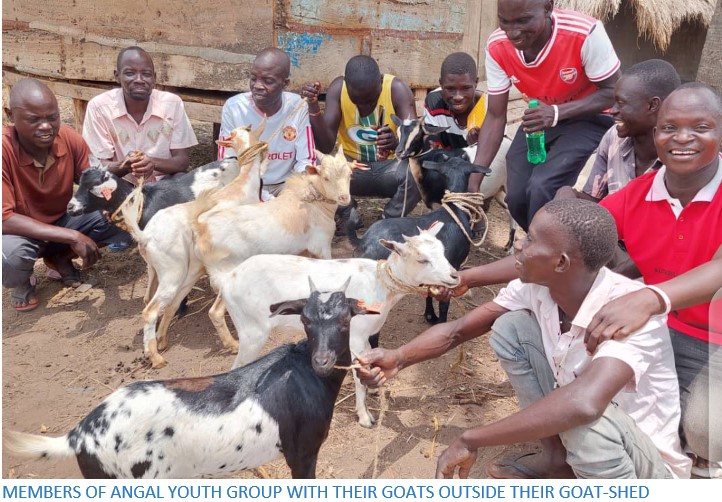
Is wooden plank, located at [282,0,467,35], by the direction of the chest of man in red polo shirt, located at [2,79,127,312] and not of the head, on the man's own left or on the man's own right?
on the man's own left

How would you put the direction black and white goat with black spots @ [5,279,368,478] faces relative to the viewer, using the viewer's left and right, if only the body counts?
facing to the right of the viewer

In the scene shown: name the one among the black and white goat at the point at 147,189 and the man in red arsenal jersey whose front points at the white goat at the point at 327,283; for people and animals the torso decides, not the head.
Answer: the man in red arsenal jersey

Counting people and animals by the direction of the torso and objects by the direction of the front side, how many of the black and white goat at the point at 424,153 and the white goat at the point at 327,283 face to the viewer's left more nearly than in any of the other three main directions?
1

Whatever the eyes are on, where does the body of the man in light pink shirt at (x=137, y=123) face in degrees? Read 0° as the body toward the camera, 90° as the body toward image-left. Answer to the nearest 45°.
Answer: approximately 0°

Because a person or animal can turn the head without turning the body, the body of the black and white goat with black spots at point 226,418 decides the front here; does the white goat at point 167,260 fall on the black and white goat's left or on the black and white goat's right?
on the black and white goat's left

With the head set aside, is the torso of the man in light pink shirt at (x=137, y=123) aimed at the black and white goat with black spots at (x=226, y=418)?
yes

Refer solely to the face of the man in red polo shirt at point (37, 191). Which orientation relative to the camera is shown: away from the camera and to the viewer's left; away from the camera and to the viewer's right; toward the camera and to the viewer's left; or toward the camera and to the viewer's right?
toward the camera and to the viewer's right

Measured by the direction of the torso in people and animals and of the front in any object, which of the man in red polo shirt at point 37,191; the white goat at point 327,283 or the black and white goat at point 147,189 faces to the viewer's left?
the black and white goat

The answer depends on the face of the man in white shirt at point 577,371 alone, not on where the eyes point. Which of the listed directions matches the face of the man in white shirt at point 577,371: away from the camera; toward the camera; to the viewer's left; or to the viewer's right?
to the viewer's left

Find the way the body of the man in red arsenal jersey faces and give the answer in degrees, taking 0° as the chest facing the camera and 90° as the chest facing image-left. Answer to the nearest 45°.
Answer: approximately 45°

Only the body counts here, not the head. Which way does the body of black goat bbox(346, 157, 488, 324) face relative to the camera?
to the viewer's right

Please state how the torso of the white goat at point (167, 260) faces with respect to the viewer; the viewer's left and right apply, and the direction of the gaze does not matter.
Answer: facing away from the viewer and to the right of the viewer
